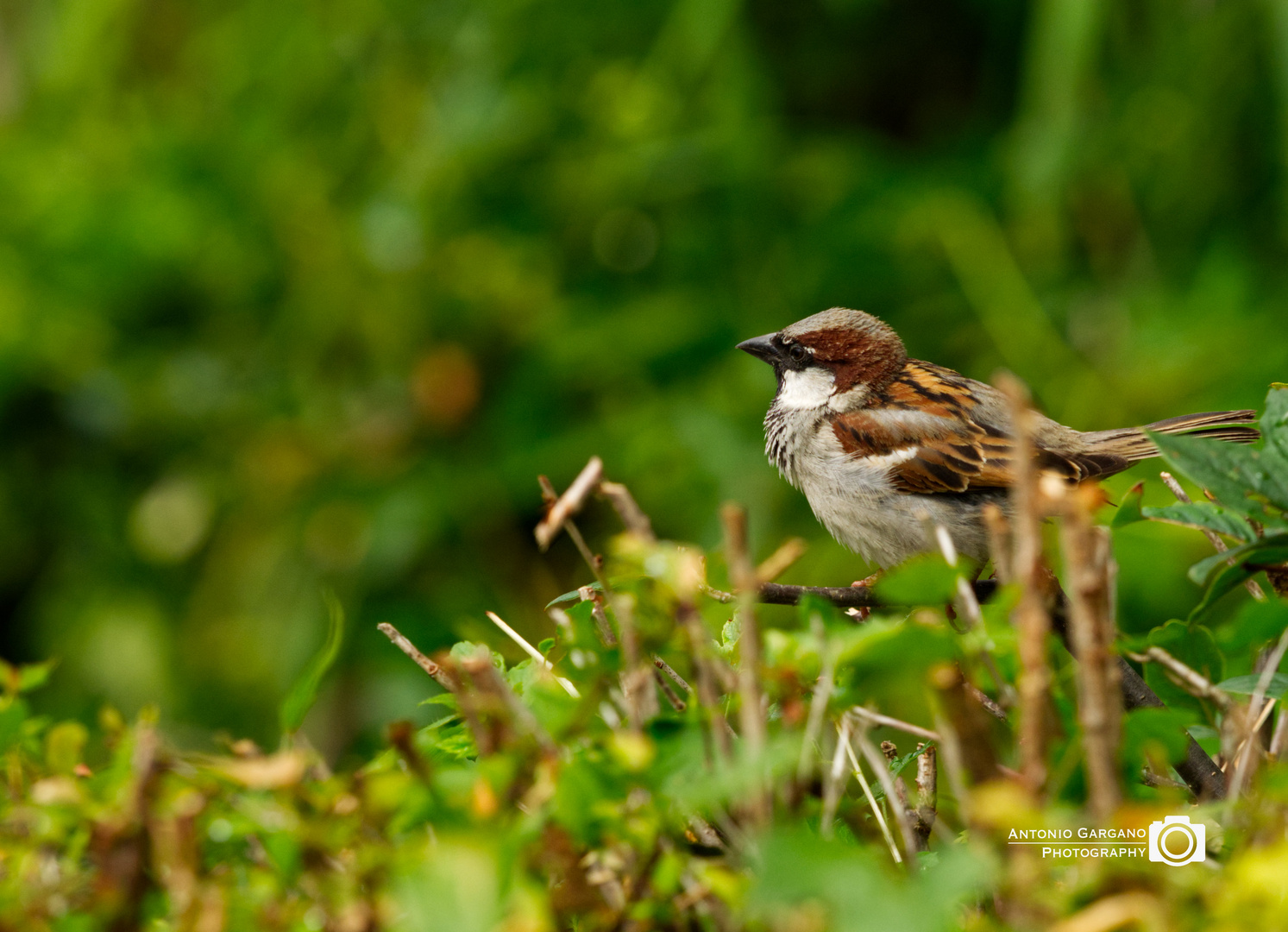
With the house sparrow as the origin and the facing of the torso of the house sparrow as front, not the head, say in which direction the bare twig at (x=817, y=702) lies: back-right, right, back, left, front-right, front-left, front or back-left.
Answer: left

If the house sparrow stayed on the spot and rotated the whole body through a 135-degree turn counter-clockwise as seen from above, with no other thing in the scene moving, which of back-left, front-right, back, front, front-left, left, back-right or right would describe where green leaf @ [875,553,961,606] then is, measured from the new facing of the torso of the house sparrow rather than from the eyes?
front-right

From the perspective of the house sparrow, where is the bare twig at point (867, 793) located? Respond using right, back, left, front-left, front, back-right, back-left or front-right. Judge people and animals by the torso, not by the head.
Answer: left

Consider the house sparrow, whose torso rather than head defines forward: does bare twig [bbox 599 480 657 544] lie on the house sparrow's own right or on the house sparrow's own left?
on the house sparrow's own left

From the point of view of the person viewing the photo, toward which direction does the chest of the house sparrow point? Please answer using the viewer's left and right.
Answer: facing to the left of the viewer

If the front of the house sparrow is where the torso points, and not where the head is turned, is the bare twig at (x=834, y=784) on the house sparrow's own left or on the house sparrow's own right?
on the house sparrow's own left

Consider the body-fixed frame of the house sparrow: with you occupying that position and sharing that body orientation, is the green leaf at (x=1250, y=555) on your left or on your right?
on your left

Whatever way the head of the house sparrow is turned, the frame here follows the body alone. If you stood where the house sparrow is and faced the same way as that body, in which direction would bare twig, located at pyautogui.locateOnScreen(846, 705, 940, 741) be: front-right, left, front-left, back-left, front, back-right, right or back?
left

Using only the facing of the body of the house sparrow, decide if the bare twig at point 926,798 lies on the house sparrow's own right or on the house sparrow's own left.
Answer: on the house sparrow's own left
